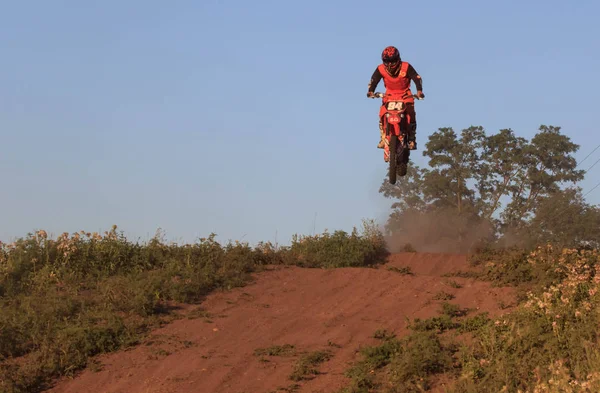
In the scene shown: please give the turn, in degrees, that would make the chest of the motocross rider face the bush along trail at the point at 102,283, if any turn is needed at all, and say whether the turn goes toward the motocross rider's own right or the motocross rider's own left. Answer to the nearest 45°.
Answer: approximately 90° to the motocross rider's own right

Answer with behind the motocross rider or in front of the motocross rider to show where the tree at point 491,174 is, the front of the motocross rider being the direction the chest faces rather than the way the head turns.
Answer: behind

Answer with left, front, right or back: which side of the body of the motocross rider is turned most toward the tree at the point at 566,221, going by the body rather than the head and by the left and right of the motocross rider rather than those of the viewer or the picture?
back

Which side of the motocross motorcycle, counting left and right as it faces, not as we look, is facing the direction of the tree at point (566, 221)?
back

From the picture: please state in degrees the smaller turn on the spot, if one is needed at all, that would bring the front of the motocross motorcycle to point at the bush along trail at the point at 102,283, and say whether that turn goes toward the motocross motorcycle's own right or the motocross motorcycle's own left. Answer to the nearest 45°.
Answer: approximately 90° to the motocross motorcycle's own right

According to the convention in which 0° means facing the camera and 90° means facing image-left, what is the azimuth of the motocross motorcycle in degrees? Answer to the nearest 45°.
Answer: approximately 0°
